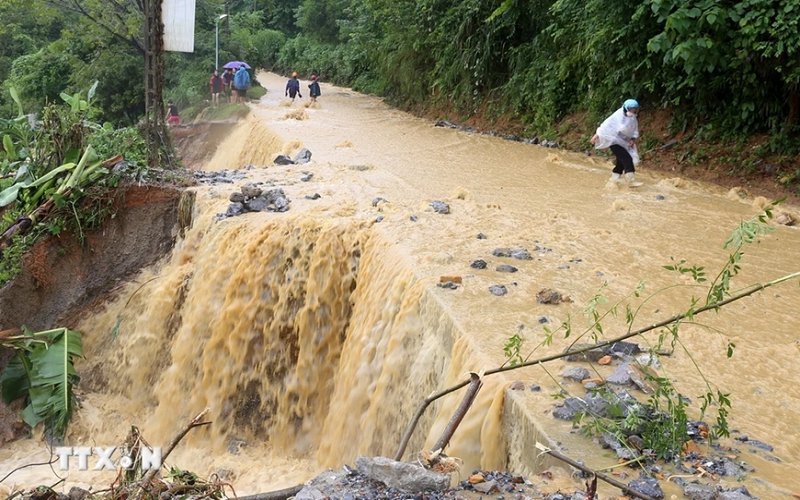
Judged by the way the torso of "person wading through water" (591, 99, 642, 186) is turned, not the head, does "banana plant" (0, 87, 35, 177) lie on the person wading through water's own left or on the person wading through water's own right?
on the person wading through water's own right

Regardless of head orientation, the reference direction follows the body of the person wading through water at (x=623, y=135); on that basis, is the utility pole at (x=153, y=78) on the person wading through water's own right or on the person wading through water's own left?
on the person wading through water's own right
